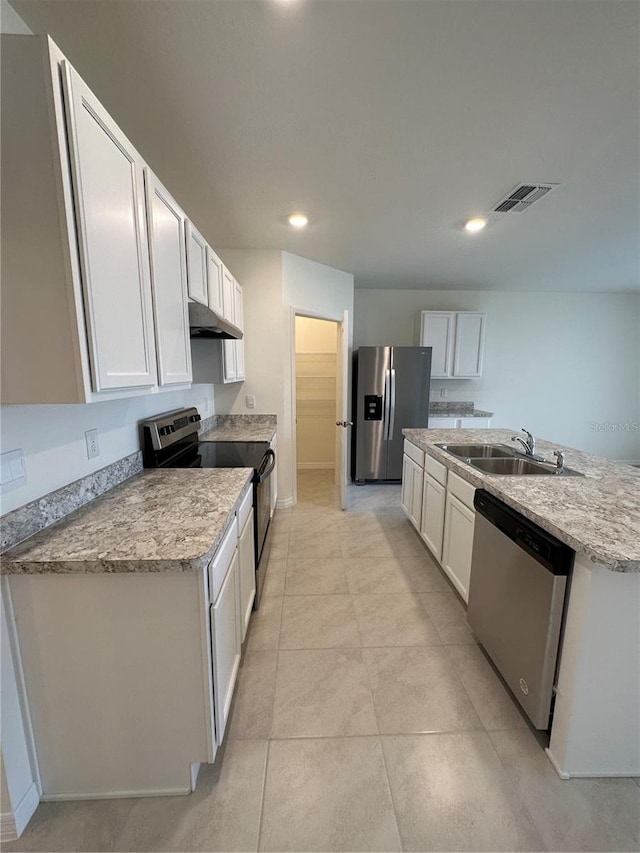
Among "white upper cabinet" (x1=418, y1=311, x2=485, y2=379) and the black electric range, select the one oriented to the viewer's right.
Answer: the black electric range

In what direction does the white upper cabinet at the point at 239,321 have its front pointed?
to the viewer's right

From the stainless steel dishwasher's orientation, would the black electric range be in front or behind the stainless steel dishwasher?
in front

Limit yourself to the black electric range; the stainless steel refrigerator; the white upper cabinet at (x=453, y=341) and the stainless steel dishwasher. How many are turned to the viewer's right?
1

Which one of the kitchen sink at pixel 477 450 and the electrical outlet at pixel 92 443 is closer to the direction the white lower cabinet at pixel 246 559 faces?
the kitchen sink

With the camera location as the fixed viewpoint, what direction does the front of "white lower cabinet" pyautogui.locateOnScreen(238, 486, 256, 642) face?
facing to the right of the viewer

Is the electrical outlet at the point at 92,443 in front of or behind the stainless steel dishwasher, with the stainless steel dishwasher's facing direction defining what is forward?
in front

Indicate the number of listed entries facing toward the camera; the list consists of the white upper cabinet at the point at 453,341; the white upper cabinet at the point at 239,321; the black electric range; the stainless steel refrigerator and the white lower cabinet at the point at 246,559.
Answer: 2

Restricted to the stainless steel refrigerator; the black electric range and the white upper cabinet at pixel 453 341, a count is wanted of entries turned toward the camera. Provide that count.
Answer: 2

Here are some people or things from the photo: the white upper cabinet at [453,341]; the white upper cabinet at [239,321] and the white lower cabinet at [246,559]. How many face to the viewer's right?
2

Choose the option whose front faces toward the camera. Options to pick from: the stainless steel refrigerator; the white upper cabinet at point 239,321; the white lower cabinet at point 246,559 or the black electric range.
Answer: the stainless steel refrigerator

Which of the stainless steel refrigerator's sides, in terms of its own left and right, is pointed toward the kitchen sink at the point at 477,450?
front

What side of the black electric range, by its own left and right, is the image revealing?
right

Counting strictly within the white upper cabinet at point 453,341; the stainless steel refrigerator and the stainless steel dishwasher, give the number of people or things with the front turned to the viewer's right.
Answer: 0

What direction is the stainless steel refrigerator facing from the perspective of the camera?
toward the camera

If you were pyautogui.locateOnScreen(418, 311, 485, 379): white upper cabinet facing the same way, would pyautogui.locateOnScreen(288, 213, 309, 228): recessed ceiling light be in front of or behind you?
in front
